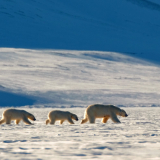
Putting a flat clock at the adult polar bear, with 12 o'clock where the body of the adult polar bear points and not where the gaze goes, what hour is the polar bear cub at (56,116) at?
The polar bear cub is roughly at 6 o'clock from the adult polar bear.

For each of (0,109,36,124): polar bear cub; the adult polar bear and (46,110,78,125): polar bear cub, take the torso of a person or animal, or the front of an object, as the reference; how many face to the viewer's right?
3

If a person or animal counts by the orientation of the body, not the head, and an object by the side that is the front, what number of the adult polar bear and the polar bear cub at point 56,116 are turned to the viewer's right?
2

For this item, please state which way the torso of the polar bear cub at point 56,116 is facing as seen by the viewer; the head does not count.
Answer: to the viewer's right

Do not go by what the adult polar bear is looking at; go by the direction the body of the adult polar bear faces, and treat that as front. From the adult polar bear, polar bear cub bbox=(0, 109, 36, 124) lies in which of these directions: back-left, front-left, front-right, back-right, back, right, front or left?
back

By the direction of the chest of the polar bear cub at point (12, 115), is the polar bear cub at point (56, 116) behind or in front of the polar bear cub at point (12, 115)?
in front

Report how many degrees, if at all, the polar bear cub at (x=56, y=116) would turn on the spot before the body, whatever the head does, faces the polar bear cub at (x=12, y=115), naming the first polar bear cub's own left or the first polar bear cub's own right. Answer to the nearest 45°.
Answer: approximately 180°

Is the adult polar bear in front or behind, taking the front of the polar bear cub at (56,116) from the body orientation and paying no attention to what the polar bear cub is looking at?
in front

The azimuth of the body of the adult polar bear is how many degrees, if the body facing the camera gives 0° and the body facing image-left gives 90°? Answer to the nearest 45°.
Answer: approximately 270°

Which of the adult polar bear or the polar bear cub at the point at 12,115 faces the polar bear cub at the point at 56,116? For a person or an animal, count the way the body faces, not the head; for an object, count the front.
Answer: the polar bear cub at the point at 12,115

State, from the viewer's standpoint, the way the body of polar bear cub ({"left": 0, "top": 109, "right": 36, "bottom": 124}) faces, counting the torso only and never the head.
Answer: to the viewer's right
